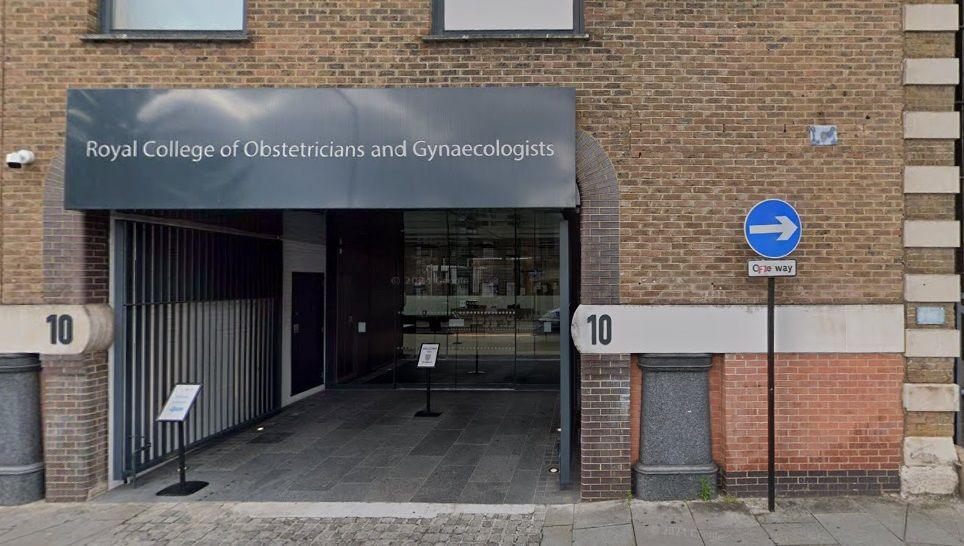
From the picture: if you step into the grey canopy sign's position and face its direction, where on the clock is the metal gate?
The metal gate is roughly at 5 o'clock from the grey canopy sign.

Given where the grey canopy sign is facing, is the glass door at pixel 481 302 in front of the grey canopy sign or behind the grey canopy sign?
behind

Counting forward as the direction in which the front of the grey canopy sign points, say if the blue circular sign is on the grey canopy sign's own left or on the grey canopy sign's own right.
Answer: on the grey canopy sign's own left

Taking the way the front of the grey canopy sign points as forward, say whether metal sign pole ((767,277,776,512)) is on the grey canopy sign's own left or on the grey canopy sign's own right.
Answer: on the grey canopy sign's own left

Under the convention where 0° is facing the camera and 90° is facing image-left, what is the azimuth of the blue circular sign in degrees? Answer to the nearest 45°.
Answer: approximately 0°

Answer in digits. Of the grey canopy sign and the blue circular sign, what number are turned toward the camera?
2

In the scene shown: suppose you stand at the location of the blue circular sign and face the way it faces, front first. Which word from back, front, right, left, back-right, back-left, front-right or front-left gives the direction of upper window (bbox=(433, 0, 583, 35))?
right

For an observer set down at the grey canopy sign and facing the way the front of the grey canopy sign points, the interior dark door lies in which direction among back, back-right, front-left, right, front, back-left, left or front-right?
back

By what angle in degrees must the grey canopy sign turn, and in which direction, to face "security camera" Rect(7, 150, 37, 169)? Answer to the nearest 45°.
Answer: approximately 90° to its right

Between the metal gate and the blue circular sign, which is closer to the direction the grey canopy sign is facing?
the blue circular sign

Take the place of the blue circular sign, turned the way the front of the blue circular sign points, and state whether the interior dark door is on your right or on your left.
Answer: on your right

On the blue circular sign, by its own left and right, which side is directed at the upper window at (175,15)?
right

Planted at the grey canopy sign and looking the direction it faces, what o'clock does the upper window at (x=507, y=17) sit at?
The upper window is roughly at 9 o'clock from the grey canopy sign.
